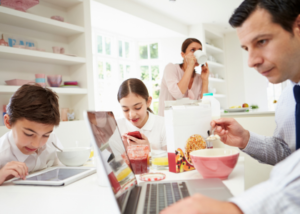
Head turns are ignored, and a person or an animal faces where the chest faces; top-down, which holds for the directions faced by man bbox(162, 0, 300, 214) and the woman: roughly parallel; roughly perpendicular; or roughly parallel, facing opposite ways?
roughly perpendicular

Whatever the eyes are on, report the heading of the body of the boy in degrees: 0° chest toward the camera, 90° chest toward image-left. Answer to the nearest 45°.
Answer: approximately 315°

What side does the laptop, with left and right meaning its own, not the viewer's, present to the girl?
left

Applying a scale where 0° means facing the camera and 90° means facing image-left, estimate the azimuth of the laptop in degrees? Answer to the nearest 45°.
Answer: approximately 270°

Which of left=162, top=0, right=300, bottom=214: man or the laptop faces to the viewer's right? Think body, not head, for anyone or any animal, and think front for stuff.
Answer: the laptop

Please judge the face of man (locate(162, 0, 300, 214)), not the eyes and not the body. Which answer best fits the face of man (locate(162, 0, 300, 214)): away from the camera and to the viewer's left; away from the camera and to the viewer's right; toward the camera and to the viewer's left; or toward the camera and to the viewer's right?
toward the camera and to the viewer's left

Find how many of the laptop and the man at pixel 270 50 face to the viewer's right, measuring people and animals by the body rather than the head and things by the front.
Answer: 1

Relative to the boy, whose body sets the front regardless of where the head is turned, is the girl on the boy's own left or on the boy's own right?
on the boy's own left

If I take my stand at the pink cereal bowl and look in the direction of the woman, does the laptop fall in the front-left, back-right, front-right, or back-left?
back-left

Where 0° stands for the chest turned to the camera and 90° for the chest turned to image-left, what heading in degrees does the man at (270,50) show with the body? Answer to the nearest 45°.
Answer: approximately 45°

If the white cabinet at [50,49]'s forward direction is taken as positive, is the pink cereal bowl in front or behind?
in front

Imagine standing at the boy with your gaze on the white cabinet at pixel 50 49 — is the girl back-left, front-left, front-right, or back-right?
front-right

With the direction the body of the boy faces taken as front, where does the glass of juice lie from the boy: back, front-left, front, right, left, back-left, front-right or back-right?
front

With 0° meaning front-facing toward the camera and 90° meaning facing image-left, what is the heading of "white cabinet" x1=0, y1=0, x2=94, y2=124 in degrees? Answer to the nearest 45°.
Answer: approximately 315°

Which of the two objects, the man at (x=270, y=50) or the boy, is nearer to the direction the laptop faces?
the man

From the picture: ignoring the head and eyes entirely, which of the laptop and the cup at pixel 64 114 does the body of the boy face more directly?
the laptop

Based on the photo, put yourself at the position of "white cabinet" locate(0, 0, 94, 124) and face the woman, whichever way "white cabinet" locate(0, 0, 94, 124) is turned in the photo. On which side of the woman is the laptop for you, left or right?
right
